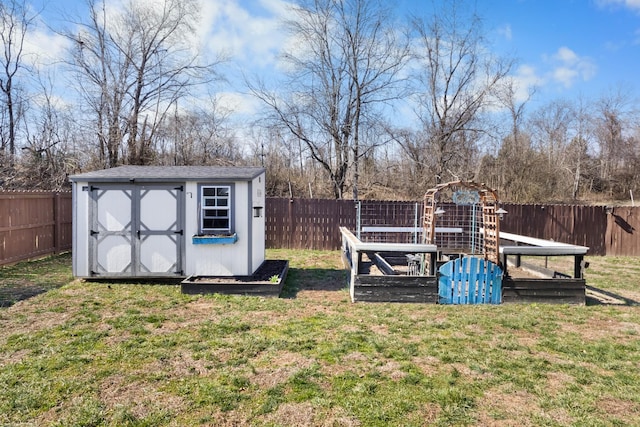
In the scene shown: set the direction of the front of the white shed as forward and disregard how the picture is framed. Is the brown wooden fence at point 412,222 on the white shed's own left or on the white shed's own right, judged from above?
on the white shed's own left

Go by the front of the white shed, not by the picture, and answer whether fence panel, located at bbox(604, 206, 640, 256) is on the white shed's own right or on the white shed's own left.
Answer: on the white shed's own left

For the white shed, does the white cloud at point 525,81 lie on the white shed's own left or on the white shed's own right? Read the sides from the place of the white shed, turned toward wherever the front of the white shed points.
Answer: on the white shed's own left

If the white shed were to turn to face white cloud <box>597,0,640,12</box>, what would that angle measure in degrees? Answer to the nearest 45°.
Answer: approximately 90° to its left

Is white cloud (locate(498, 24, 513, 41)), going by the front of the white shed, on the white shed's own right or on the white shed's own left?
on the white shed's own left

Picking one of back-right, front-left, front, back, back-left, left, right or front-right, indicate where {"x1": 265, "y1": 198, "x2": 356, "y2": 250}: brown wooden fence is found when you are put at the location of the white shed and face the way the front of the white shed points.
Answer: back-left

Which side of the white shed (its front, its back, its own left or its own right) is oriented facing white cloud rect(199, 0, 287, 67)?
back

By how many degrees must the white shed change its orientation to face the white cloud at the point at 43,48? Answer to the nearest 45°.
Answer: approximately 180°

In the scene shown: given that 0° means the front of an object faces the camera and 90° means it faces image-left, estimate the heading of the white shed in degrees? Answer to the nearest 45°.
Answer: approximately 0°

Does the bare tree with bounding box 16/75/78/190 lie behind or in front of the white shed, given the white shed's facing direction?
behind

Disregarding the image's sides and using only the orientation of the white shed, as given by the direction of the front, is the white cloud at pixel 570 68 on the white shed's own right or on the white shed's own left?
on the white shed's own left
